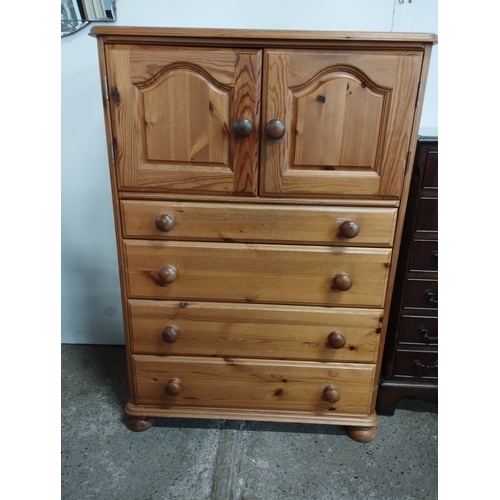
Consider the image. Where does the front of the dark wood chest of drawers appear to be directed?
toward the camera

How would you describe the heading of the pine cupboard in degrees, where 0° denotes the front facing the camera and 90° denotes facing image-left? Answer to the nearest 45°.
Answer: approximately 0°

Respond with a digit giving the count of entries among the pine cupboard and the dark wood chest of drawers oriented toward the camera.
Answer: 2
